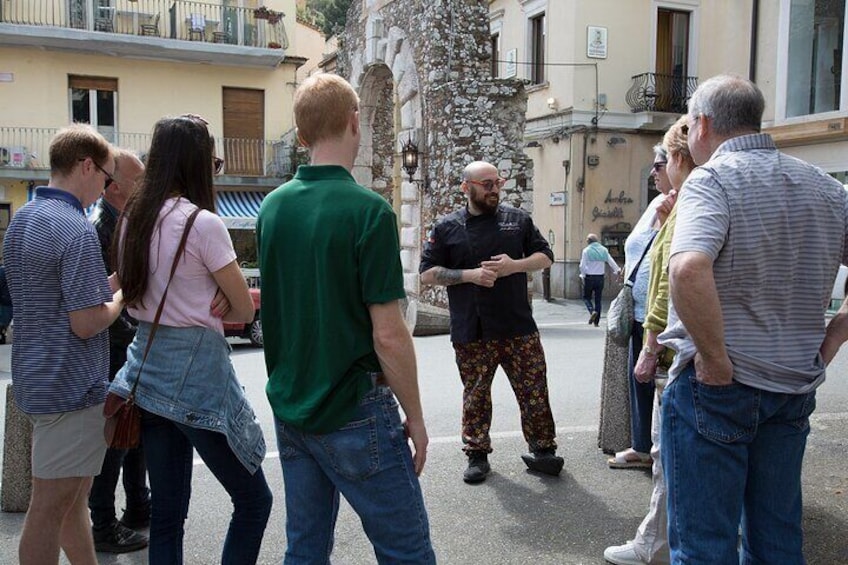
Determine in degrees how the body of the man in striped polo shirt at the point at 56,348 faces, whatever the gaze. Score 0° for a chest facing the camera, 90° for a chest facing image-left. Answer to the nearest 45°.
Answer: approximately 225°

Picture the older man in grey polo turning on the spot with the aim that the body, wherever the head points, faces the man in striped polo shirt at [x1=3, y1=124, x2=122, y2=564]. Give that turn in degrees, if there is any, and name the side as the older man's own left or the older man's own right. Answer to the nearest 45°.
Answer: approximately 45° to the older man's own left

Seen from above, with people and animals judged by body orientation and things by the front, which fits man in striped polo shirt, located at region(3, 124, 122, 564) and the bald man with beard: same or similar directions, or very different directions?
very different directions

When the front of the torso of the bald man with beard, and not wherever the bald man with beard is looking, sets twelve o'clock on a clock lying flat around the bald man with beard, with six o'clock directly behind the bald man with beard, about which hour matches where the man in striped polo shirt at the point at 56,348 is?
The man in striped polo shirt is roughly at 1 o'clock from the bald man with beard.

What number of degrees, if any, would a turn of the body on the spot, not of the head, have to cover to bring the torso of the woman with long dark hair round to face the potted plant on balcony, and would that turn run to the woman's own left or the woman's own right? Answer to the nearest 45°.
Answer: approximately 45° to the woman's own left

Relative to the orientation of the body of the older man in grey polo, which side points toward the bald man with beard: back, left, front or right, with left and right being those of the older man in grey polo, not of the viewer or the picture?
front

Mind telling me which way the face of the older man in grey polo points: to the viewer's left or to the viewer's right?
to the viewer's left

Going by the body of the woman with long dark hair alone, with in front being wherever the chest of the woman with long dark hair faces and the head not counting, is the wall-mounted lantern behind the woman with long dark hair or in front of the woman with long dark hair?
in front

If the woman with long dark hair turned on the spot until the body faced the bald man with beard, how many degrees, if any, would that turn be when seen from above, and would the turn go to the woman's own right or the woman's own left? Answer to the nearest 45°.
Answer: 0° — they already face them

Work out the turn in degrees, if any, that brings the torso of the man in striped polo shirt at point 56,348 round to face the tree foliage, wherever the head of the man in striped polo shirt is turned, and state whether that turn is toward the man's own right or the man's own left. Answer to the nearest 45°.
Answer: approximately 45° to the man's own left

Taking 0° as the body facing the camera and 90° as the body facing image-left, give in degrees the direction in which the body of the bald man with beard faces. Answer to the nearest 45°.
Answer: approximately 0°

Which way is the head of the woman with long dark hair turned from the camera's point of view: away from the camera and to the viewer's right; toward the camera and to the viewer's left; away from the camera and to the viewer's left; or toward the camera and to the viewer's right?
away from the camera and to the viewer's right

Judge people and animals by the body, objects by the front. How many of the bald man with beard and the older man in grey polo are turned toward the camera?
1

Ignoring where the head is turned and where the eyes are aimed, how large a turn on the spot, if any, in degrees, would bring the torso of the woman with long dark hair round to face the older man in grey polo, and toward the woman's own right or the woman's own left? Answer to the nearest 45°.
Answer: approximately 90° to the woman's own right

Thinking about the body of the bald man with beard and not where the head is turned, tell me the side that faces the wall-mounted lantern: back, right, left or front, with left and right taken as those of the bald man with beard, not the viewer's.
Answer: back
